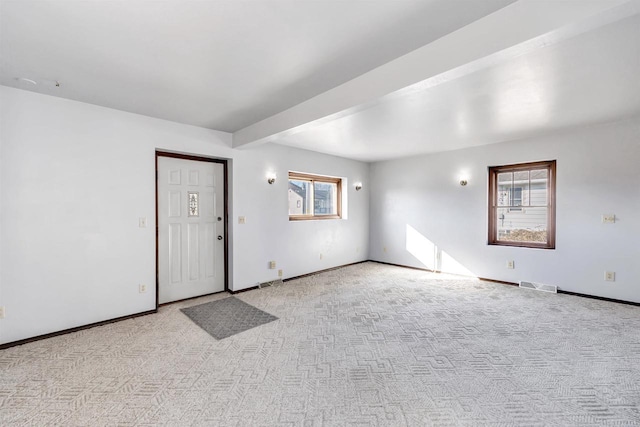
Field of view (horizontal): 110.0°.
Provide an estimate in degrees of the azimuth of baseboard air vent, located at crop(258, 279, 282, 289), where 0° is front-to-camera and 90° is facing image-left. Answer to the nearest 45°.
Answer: approximately 315°

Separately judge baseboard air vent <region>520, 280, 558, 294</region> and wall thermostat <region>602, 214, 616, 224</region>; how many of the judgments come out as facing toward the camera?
2

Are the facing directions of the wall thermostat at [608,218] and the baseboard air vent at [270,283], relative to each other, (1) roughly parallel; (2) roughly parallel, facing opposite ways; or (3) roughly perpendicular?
roughly perpendicular

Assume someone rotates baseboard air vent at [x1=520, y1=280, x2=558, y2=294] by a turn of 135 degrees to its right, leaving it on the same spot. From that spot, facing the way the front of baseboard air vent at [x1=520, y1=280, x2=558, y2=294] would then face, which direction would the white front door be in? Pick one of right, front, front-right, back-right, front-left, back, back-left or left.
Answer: left

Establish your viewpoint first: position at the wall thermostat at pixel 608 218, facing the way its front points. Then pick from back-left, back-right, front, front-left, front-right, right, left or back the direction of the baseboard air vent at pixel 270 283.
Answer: front-right

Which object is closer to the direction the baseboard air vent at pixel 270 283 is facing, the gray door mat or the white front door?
the gray door mat

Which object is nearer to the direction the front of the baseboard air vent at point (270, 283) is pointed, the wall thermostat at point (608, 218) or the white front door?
the wall thermostat

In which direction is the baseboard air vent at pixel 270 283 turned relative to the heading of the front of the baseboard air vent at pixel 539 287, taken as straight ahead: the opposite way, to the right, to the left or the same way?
to the left

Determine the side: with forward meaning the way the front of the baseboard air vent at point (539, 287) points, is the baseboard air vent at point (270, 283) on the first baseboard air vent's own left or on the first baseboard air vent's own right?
on the first baseboard air vent's own right

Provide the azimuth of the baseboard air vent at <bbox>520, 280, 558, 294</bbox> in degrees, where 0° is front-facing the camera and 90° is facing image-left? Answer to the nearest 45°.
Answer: approximately 0°

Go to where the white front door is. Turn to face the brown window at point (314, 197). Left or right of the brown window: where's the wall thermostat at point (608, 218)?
right

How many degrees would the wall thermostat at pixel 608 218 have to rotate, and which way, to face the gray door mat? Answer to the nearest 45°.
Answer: approximately 45° to its right
